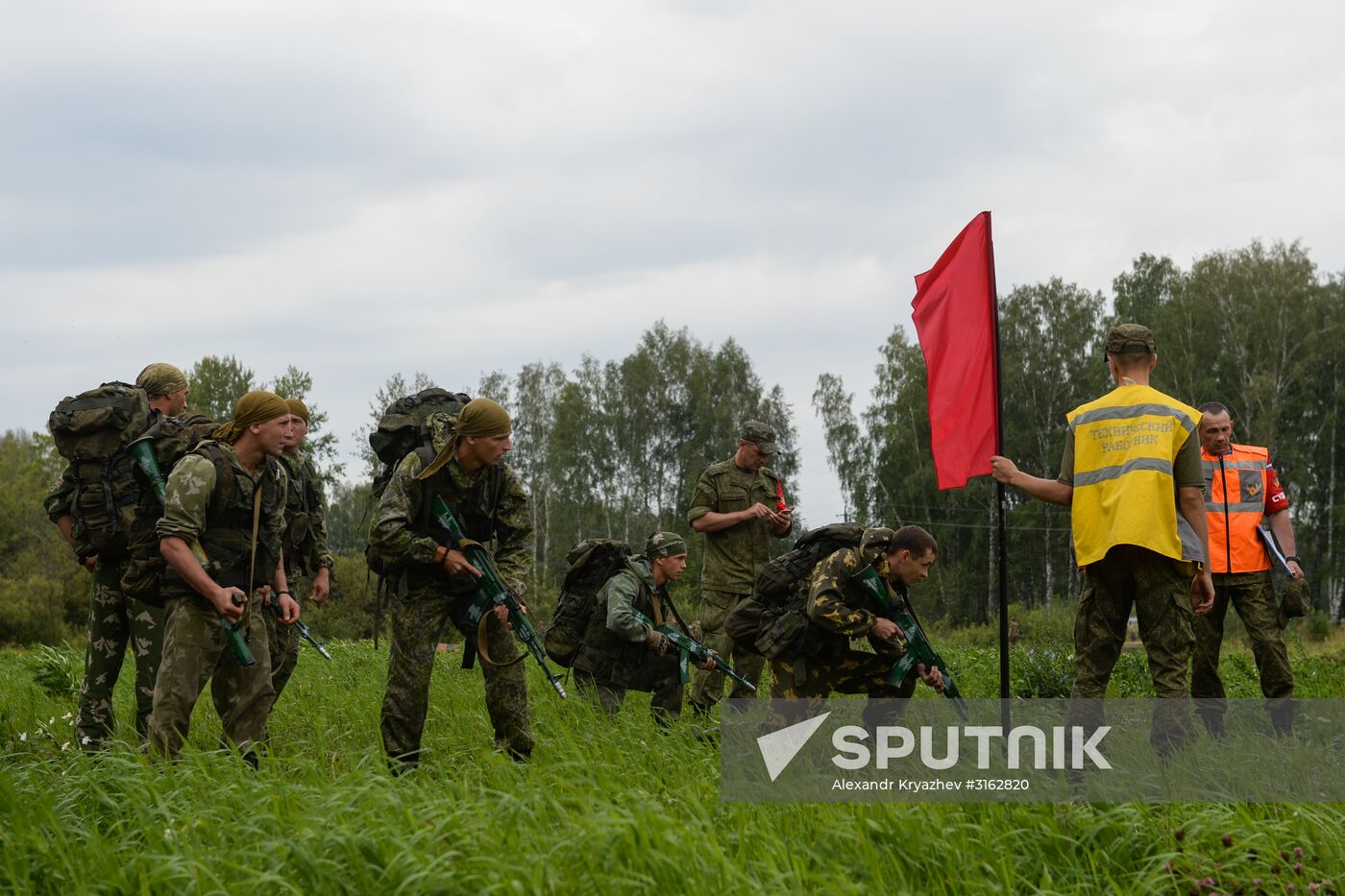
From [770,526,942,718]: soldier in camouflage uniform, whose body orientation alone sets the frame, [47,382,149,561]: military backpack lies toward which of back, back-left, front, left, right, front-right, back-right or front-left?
back

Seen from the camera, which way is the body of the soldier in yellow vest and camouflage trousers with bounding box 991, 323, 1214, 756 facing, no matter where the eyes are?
away from the camera

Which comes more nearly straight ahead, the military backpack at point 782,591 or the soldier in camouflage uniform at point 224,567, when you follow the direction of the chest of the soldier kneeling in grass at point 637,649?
the military backpack

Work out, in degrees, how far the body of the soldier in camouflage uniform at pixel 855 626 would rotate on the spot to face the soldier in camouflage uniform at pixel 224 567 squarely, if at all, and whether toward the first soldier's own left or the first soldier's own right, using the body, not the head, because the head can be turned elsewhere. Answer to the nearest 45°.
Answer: approximately 135° to the first soldier's own right

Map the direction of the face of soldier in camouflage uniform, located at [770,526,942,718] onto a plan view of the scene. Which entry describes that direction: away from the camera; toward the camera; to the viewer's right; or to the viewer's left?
to the viewer's right

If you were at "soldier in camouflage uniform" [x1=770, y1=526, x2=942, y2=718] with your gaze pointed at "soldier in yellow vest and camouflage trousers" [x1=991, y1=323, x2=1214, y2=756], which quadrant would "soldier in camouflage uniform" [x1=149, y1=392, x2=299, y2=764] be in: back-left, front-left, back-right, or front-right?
back-right

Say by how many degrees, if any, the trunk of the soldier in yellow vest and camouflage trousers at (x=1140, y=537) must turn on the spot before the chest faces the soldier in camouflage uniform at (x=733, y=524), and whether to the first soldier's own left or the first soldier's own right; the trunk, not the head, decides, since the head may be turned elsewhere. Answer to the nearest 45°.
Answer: approximately 45° to the first soldier's own left

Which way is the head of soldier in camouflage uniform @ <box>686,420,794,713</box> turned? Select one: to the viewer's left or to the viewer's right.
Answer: to the viewer's right

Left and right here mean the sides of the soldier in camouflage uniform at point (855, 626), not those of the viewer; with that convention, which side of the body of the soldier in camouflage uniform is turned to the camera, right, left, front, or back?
right

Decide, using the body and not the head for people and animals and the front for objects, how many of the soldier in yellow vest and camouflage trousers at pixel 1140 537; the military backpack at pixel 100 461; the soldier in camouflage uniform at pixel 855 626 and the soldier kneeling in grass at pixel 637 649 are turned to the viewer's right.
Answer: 2

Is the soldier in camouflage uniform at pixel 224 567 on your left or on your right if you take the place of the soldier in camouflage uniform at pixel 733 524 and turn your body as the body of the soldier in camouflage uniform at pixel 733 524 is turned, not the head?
on your right

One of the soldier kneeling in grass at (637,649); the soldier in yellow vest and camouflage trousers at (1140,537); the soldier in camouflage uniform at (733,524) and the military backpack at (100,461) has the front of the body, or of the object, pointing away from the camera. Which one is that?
the soldier in yellow vest and camouflage trousers at (1140,537)

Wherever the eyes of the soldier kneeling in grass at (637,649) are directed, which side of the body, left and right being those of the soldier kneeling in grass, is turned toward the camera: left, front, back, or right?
right

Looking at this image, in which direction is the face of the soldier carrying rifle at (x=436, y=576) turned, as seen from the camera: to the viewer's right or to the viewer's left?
to the viewer's right

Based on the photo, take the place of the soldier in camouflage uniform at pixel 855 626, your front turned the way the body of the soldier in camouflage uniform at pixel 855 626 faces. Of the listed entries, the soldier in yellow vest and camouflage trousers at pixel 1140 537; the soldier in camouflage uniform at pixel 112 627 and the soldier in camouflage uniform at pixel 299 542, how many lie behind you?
2
